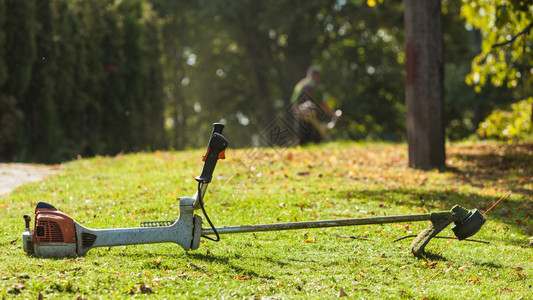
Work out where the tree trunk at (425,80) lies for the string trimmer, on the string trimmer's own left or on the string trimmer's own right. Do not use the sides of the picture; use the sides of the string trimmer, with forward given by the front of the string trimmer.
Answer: on the string trimmer's own left

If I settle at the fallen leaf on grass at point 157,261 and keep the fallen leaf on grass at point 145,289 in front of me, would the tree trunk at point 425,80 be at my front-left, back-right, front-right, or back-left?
back-left

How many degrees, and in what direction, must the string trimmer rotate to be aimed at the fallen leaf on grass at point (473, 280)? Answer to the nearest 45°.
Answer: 0° — it already faces it

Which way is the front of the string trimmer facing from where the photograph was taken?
facing to the right of the viewer

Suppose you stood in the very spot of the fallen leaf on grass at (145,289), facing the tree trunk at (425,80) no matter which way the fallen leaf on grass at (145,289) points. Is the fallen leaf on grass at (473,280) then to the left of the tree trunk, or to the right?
right

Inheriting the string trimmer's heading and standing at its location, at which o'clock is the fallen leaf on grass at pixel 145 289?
The fallen leaf on grass is roughly at 3 o'clock from the string trimmer.
